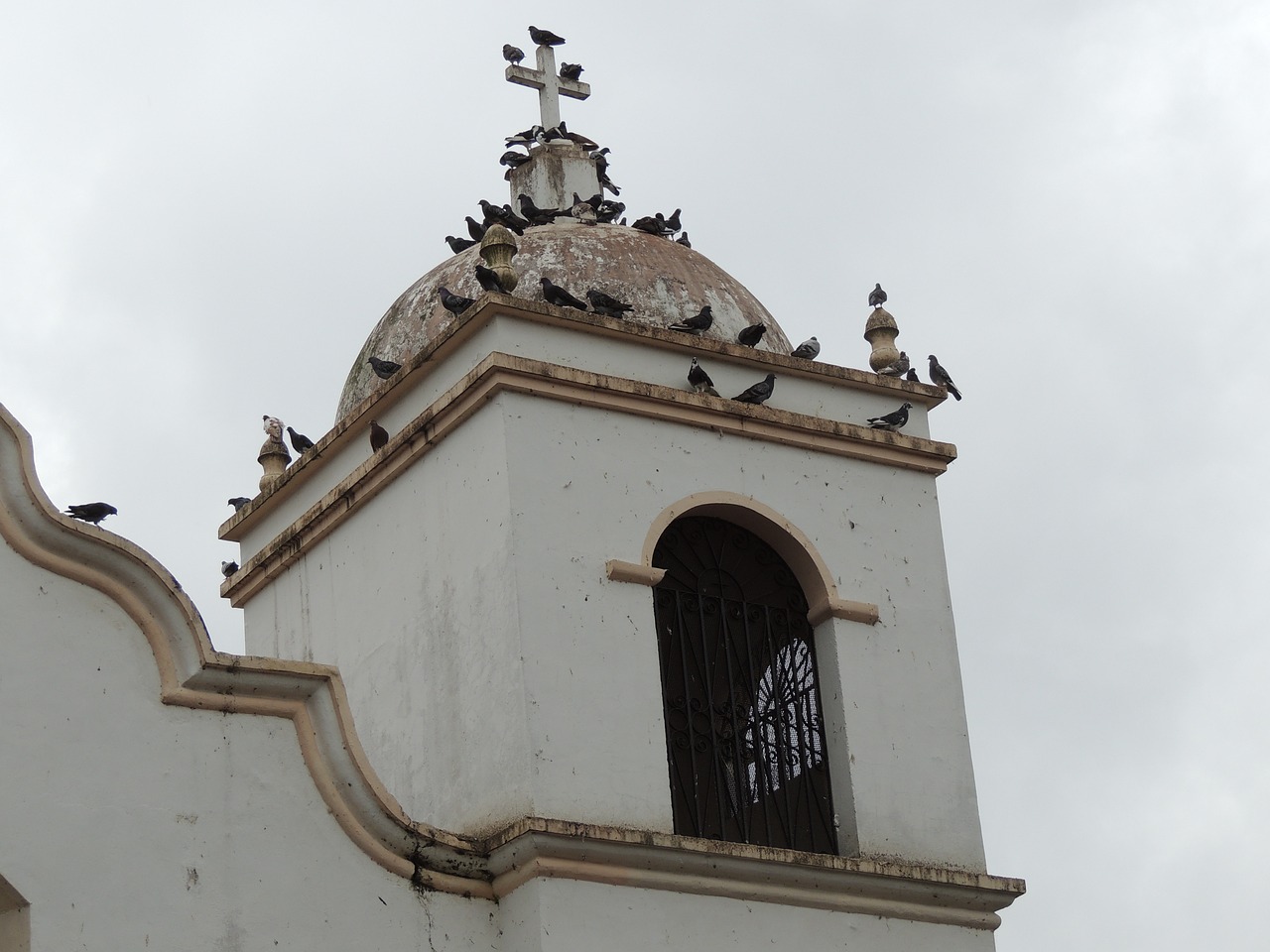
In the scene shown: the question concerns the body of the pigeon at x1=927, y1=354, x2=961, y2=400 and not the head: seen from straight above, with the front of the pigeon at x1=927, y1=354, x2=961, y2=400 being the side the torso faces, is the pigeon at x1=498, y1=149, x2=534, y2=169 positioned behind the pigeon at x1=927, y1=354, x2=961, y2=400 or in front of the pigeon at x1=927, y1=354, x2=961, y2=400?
in front

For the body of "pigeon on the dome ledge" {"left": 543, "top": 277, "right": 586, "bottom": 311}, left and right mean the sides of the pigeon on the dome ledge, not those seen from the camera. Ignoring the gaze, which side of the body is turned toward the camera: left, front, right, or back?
left

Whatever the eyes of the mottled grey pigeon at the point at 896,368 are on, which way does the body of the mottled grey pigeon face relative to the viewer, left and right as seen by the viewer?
facing to the right of the viewer

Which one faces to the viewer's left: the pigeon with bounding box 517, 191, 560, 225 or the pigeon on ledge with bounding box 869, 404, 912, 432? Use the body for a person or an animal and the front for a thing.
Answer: the pigeon

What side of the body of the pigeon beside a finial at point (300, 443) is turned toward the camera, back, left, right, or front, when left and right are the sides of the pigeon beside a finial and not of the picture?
left

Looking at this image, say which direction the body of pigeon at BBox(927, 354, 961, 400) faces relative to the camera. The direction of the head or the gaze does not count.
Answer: to the viewer's left

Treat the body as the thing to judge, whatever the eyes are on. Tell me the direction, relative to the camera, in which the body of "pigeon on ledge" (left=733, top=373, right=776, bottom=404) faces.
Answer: to the viewer's right

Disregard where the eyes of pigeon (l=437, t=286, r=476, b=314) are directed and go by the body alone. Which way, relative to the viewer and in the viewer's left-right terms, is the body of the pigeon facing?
facing to the left of the viewer

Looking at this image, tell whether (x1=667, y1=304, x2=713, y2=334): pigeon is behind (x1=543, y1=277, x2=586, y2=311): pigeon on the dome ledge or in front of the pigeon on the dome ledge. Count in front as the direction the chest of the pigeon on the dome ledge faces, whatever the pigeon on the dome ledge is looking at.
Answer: behind
